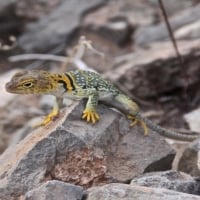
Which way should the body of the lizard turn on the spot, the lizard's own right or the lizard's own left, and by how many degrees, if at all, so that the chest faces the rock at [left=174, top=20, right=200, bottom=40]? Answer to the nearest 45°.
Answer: approximately 135° to the lizard's own right

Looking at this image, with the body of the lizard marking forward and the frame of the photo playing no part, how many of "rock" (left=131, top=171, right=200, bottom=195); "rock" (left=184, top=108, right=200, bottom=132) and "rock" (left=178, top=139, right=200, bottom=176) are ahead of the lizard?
0

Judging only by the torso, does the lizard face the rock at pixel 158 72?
no

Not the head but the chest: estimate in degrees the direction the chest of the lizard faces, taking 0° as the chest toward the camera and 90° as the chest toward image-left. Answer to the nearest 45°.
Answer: approximately 90°
